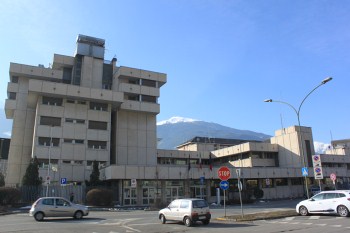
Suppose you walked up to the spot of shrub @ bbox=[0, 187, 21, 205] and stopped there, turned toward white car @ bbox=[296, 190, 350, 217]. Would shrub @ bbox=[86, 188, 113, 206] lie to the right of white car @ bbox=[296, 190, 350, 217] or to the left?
left

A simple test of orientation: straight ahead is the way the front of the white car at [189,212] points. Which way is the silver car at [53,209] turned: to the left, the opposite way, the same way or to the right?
to the right

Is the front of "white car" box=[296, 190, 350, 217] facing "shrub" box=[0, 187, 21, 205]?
yes

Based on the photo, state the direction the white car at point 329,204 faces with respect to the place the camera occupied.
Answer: facing to the left of the viewer
